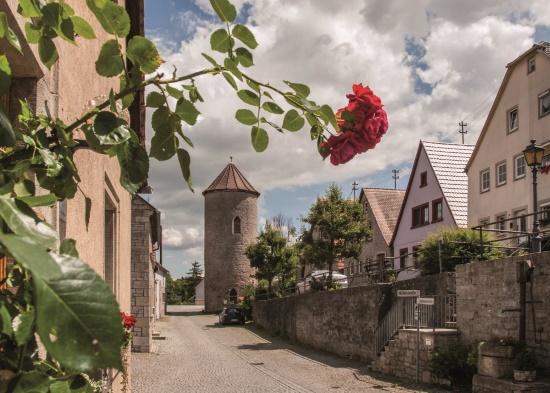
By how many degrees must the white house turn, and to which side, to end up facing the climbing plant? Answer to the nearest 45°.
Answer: approximately 45° to its left

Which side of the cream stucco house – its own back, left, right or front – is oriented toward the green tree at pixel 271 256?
right

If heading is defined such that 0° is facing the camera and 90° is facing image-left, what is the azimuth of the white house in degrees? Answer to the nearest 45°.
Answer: approximately 45°

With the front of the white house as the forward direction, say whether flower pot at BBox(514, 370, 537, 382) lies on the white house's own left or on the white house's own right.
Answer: on the white house's own left

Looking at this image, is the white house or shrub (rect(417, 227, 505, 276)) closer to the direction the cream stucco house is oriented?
the shrub

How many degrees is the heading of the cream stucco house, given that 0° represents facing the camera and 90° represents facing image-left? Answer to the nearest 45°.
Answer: approximately 45°

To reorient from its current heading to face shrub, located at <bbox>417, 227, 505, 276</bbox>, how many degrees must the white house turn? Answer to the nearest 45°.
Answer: approximately 45° to its left
